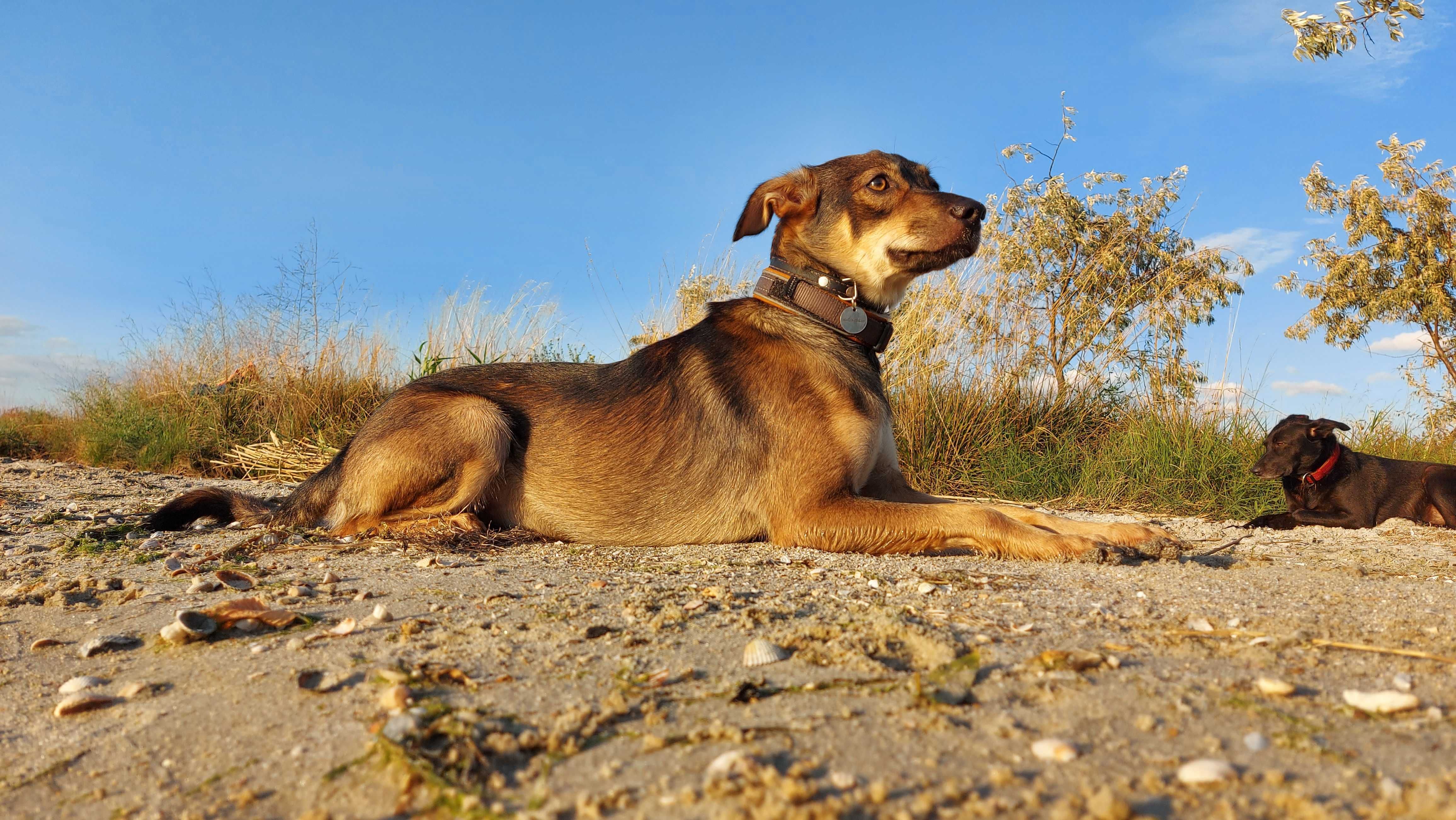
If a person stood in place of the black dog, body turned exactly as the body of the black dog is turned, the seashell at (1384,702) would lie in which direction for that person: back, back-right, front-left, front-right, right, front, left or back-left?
left

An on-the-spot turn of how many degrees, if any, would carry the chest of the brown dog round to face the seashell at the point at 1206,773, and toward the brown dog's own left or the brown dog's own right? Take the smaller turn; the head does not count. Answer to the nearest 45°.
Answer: approximately 90° to the brown dog's own right

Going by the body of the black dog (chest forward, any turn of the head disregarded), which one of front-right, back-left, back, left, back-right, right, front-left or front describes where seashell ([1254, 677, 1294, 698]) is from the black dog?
left

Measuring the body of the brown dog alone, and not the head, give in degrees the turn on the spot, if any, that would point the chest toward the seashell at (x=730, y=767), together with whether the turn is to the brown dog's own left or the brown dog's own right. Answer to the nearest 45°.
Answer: approximately 90° to the brown dog's own right

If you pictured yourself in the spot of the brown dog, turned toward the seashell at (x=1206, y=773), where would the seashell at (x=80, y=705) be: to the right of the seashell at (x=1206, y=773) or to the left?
right

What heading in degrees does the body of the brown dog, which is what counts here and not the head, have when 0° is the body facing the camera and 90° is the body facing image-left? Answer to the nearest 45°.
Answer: approximately 270°

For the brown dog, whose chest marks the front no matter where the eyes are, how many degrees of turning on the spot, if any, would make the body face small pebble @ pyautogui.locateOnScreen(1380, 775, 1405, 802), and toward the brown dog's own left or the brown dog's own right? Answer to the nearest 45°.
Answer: approximately 90° to the brown dog's own right

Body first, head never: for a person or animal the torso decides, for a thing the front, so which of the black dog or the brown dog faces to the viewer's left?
the black dog

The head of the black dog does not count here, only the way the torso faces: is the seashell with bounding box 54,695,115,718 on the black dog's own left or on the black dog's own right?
on the black dog's own left

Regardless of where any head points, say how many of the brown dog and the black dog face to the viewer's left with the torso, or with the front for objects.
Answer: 1

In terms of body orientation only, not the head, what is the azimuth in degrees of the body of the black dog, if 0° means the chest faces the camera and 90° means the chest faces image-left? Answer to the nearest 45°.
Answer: approximately 90°

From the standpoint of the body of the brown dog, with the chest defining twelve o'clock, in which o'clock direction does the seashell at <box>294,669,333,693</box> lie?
The seashell is roughly at 4 o'clock from the brown dog.

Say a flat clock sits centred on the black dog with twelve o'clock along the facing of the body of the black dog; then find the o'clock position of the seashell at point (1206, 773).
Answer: The seashell is roughly at 9 o'clock from the black dog.
